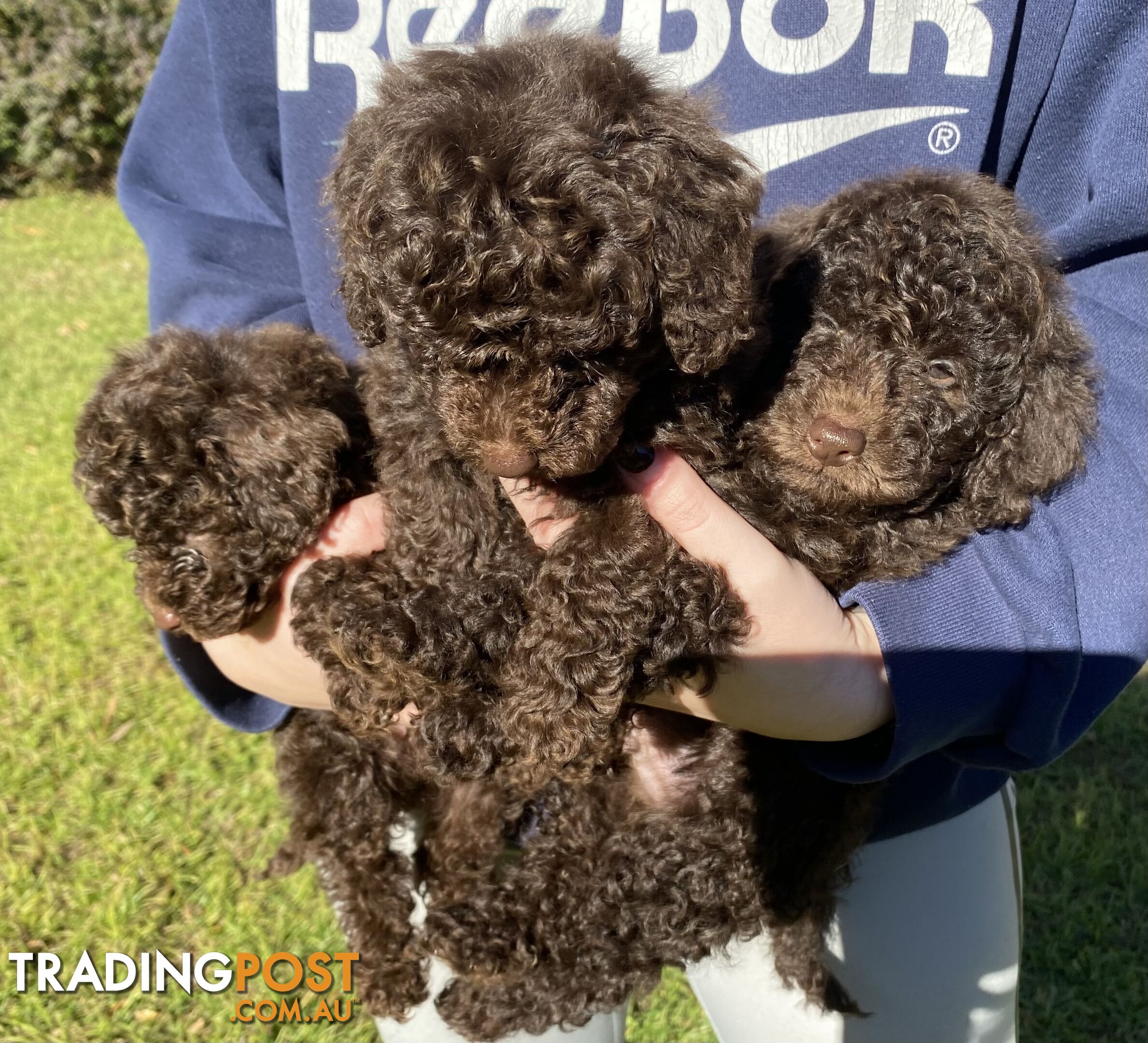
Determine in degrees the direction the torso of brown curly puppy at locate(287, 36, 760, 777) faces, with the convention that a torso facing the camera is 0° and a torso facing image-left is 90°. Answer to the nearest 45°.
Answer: approximately 0°

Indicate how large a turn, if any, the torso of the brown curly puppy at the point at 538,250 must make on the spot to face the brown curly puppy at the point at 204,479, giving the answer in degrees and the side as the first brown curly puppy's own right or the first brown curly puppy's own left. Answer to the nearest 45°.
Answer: approximately 135° to the first brown curly puppy's own right
